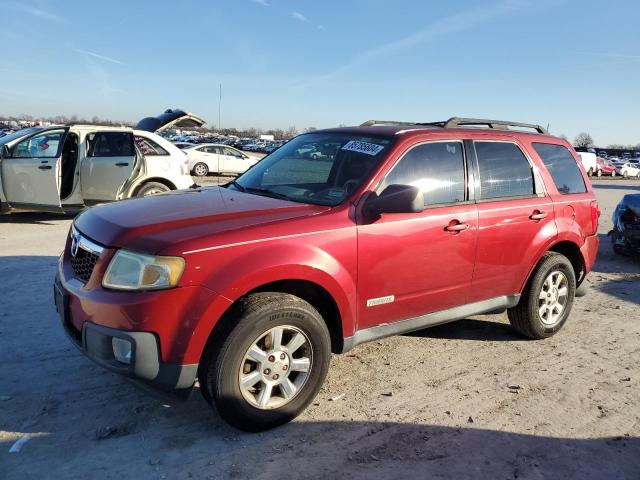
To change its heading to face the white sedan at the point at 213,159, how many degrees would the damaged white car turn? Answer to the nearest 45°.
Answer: approximately 90° to its right

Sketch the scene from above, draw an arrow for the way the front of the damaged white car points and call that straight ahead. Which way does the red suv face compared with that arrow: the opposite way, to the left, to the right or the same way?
the same way

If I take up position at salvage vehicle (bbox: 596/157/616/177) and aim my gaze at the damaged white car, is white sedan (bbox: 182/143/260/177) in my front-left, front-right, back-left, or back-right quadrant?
front-right

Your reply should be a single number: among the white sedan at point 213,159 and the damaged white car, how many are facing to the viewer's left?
1

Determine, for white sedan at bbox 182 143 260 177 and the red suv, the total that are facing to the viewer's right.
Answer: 1

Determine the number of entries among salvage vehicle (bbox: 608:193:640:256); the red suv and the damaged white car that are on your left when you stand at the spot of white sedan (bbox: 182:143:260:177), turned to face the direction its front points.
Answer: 0

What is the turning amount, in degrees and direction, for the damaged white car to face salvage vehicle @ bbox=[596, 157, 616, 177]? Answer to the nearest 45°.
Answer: approximately 135° to its right

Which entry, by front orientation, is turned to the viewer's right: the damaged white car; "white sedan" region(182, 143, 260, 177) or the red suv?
the white sedan

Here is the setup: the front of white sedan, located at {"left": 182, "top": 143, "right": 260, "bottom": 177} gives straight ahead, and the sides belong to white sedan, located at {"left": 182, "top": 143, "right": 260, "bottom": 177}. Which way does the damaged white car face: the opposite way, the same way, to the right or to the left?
the opposite way

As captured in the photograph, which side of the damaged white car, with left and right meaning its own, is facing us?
left

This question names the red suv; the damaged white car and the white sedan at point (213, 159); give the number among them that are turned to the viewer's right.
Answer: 1

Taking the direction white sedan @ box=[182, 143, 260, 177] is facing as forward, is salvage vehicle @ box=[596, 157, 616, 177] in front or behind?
in front

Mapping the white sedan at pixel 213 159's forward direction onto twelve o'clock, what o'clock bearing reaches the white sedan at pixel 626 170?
the white sedan at pixel 626 170 is roughly at 11 o'clock from the white sedan at pixel 213 159.

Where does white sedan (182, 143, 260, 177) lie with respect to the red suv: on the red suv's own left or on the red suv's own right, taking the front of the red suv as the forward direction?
on the red suv's own right

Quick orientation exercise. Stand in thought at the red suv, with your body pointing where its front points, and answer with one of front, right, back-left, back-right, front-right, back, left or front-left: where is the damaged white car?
right

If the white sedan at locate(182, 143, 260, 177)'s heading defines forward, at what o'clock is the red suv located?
The red suv is roughly at 3 o'clock from the white sedan.

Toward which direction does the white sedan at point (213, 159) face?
to the viewer's right

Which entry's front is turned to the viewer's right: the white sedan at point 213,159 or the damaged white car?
the white sedan

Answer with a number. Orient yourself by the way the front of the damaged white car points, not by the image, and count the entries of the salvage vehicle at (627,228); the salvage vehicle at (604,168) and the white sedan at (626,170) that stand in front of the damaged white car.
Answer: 0
